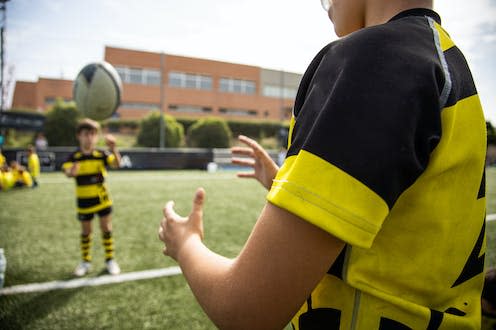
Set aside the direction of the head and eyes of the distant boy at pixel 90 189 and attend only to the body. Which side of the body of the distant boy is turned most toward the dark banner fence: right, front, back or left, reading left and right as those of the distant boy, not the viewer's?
back

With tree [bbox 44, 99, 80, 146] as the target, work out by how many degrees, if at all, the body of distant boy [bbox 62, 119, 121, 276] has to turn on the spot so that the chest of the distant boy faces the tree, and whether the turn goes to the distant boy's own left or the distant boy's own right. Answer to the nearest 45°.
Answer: approximately 180°

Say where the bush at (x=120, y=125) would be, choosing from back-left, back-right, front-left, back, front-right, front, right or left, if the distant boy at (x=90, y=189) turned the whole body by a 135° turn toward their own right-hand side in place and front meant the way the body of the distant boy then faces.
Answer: front-right

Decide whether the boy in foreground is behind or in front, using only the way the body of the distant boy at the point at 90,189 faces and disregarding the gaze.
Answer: in front

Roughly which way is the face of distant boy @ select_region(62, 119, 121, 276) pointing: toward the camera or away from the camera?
toward the camera

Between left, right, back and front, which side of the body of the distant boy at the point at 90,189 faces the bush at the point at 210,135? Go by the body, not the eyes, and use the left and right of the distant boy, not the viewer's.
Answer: back

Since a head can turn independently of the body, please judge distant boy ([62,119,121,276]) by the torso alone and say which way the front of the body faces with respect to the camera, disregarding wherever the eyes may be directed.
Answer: toward the camera

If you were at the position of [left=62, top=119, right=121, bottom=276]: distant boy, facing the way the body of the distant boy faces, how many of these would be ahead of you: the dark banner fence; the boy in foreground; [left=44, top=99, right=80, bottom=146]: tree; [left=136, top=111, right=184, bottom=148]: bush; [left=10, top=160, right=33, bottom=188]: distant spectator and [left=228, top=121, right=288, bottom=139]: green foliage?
1

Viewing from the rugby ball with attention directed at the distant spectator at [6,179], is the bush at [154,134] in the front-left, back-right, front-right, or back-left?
front-right

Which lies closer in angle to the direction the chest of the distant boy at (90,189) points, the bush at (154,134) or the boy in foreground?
the boy in foreground

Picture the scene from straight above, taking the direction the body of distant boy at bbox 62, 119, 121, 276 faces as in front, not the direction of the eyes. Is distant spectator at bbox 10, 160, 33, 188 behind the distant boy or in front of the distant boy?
behind

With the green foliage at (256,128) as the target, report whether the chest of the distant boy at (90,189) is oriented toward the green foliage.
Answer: no

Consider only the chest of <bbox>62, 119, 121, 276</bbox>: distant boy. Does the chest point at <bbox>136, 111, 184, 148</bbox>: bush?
no

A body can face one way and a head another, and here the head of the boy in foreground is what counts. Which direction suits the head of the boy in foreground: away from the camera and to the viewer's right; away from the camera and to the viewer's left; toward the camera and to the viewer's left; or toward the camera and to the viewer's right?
away from the camera and to the viewer's left
